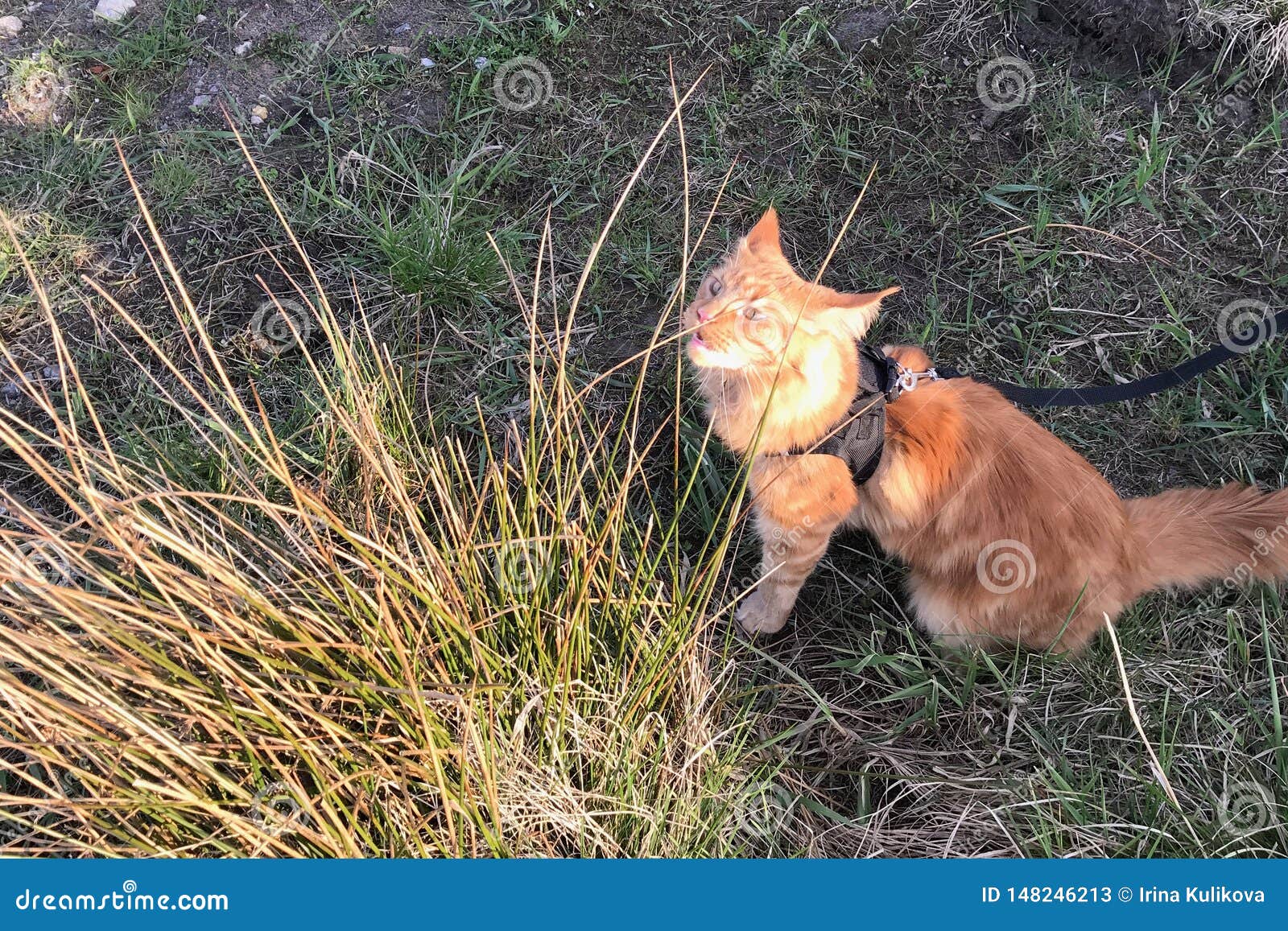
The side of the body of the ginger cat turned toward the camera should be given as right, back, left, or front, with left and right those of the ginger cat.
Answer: left

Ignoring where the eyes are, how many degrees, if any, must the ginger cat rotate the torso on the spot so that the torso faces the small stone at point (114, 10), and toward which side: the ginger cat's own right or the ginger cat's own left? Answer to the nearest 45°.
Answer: approximately 45° to the ginger cat's own right
